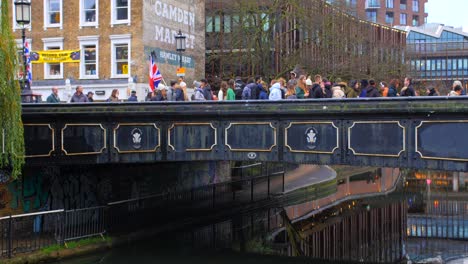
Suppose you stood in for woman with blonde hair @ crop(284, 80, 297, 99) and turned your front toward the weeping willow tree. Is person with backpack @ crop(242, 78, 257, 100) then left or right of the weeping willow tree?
right

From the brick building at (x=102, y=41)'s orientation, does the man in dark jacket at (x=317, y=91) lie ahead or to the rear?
ahead

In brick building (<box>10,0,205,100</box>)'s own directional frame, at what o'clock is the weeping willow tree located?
The weeping willow tree is roughly at 12 o'clock from the brick building.

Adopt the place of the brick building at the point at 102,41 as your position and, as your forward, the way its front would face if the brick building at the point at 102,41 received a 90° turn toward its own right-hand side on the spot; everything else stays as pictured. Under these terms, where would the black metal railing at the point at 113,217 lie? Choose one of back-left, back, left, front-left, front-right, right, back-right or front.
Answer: left

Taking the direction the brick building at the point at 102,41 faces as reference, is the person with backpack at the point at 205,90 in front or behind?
in front

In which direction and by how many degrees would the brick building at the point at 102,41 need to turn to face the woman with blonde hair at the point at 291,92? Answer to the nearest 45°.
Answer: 0° — it already faces them

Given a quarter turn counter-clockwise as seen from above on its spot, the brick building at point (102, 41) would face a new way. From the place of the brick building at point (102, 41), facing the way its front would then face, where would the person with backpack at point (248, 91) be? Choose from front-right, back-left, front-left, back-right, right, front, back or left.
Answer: right

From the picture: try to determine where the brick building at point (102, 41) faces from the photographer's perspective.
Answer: facing the viewer
